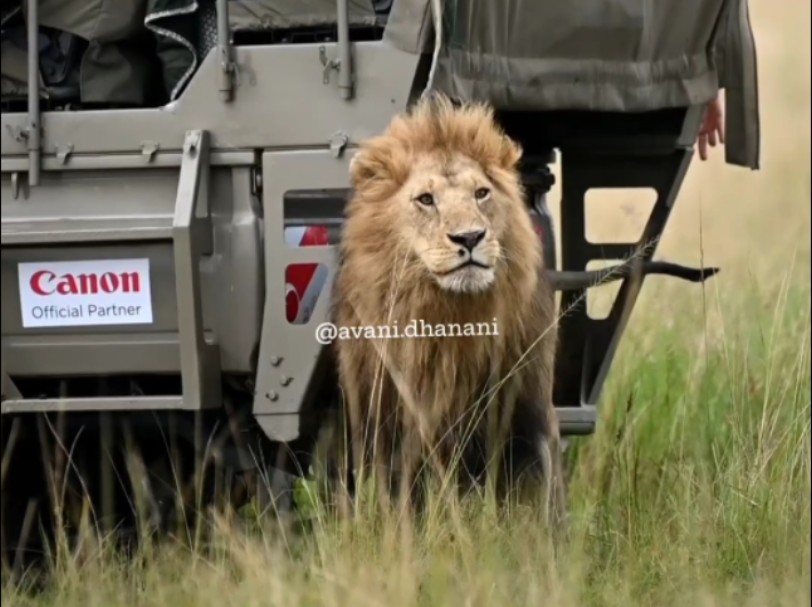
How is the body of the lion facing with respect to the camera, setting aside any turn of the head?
toward the camera
